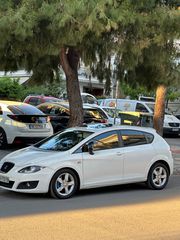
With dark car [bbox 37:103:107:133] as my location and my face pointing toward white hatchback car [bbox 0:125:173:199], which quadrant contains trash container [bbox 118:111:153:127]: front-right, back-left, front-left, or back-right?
back-left

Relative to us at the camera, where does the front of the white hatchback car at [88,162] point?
facing the viewer and to the left of the viewer

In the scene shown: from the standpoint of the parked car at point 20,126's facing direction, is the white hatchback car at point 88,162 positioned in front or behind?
behind

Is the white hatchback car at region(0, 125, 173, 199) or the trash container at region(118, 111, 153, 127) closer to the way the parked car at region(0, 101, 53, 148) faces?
the trash container

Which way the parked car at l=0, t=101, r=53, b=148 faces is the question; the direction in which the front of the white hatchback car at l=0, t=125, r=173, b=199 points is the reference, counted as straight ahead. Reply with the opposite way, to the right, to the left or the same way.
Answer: to the right

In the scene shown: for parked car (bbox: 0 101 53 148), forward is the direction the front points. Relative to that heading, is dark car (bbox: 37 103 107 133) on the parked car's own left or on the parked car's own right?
on the parked car's own right

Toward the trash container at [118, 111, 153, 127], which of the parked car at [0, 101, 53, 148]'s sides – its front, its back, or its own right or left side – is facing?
right

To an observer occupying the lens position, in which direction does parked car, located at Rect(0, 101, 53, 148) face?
facing away from the viewer and to the left of the viewer

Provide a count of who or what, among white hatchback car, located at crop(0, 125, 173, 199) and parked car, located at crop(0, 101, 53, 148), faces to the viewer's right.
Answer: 0

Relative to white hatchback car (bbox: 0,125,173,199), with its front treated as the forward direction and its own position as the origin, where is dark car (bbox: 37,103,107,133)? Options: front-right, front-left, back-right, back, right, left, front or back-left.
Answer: back-right

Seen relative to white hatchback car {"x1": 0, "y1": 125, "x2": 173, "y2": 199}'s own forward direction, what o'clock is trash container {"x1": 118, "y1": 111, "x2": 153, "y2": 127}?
The trash container is roughly at 5 o'clock from the white hatchback car.
